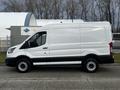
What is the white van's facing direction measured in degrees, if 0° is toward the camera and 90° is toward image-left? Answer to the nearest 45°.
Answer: approximately 90°
